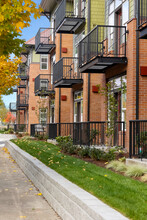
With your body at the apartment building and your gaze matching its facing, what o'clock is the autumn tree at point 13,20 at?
The autumn tree is roughly at 11 o'clock from the apartment building.

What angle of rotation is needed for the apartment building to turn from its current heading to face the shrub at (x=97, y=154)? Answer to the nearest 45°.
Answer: approximately 45° to its left

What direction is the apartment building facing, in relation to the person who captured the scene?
facing the viewer and to the left of the viewer

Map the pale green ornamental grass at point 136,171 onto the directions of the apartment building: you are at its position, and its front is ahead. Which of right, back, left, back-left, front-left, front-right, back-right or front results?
front-left

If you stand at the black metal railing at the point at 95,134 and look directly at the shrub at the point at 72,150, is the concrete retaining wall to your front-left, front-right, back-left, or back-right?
front-left
